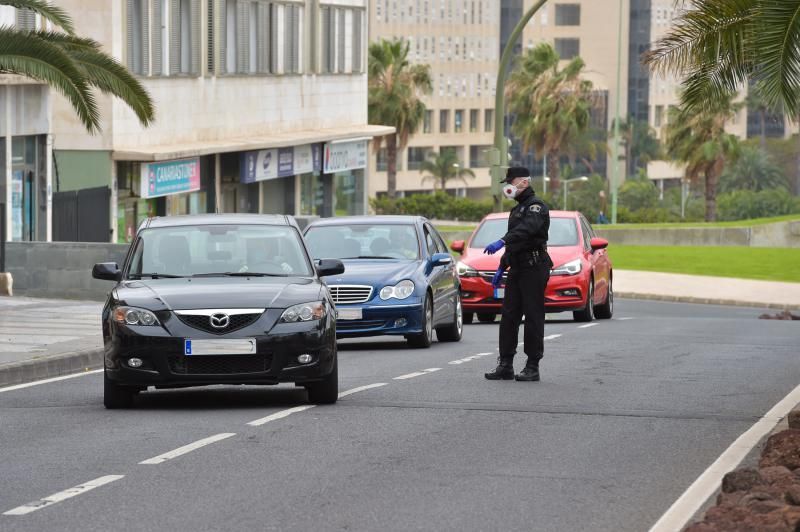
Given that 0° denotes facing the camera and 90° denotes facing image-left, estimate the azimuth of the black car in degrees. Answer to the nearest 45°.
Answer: approximately 0°

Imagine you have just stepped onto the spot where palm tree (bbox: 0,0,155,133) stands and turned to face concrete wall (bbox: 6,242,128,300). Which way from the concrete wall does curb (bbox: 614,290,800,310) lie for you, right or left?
right

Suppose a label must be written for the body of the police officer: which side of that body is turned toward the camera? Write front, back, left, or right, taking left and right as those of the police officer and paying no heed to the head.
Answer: left

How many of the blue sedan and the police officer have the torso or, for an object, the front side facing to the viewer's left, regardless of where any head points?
1

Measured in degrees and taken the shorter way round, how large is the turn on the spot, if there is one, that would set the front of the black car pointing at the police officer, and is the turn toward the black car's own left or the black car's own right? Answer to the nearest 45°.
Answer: approximately 135° to the black car's own left

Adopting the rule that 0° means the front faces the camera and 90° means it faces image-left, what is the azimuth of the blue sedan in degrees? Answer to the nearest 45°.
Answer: approximately 0°

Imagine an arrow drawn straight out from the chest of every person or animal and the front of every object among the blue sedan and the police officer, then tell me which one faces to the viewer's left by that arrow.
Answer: the police officer

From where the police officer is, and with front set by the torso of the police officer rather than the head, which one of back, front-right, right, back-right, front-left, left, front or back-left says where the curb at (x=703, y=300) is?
right

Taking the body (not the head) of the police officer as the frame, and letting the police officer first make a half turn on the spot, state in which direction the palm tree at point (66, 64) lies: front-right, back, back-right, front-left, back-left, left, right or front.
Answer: back-left

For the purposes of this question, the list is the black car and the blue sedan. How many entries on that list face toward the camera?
2

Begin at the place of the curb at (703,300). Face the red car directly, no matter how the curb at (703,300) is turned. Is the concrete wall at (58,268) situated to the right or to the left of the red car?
right
